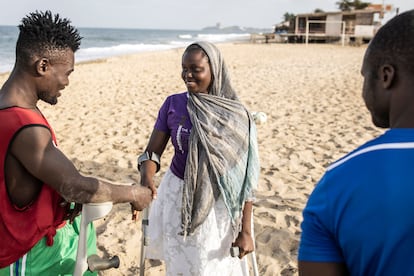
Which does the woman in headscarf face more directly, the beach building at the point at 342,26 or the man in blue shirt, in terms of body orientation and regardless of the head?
the man in blue shirt

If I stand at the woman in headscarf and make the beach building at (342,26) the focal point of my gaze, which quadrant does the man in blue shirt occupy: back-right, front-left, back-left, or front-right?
back-right

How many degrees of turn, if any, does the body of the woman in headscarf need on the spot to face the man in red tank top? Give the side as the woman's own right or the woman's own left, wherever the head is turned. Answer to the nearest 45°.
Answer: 0° — they already face them

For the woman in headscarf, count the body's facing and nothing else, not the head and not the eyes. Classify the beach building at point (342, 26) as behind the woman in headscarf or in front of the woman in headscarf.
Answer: behind

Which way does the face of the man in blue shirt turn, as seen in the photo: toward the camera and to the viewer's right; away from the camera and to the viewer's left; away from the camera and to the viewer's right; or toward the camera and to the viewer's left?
away from the camera and to the viewer's left

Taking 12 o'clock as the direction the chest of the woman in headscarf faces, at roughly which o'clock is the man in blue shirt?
The man in blue shirt is roughly at 10 o'clock from the woman in headscarf.

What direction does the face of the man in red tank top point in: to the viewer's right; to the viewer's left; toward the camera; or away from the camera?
to the viewer's right

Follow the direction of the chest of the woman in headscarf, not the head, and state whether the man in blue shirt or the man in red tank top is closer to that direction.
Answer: the man in red tank top

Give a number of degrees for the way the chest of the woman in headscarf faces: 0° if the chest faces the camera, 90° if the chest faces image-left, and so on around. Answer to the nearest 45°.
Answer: approximately 45°
